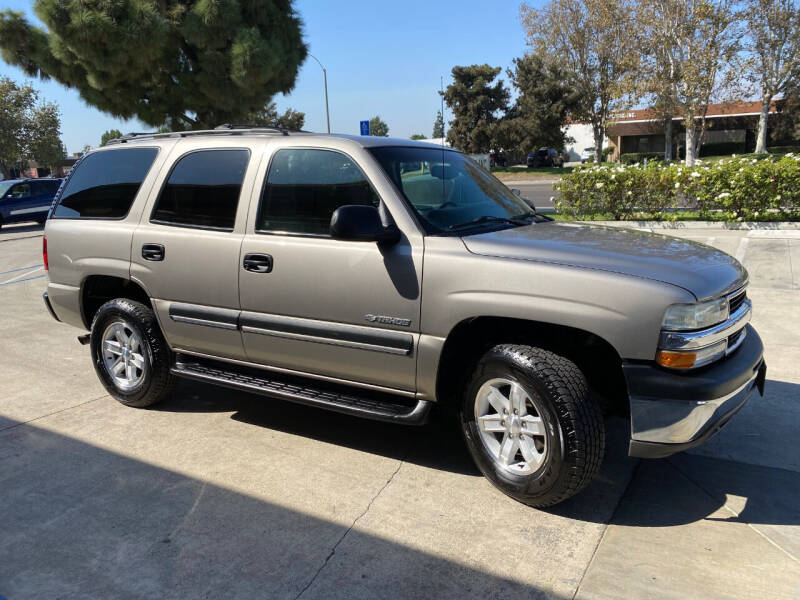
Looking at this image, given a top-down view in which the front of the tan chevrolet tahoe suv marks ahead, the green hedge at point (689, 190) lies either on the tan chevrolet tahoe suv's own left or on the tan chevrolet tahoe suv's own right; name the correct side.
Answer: on the tan chevrolet tahoe suv's own left

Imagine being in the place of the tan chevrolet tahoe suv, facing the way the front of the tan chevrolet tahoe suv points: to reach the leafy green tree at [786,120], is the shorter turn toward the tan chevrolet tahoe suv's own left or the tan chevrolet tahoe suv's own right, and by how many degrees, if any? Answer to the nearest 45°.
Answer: approximately 90° to the tan chevrolet tahoe suv's own left

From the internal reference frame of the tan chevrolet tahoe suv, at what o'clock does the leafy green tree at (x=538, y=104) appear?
The leafy green tree is roughly at 8 o'clock from the tan chevrolet tahoe suv.

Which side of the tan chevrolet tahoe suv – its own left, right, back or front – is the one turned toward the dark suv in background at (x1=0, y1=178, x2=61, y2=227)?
back

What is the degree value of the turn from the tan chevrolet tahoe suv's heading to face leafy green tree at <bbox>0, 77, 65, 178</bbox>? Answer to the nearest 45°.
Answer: approximately 180°

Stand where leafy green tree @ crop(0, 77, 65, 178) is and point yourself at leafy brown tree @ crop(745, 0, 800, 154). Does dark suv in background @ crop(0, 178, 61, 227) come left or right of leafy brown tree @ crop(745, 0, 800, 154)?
right

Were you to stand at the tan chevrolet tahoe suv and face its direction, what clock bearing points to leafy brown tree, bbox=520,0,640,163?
The leafy brown tree is roughly at 8 o'clock from the tan chevrolet tahoe suv.

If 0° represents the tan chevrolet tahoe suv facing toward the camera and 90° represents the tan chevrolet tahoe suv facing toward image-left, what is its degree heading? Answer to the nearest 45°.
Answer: approximately 315°

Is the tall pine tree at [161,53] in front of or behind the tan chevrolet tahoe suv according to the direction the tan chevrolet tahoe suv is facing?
behind

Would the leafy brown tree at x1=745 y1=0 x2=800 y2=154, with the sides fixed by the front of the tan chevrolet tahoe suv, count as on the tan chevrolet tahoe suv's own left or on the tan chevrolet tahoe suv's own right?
on the tan chevrolet tahoe suv's own left
